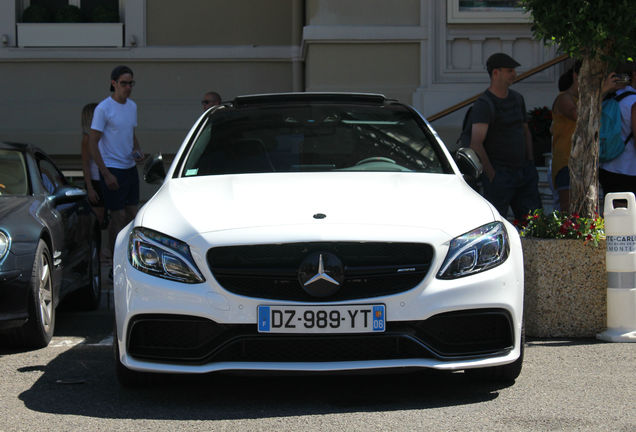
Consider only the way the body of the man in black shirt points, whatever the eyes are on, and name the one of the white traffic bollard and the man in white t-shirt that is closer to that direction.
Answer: the white traffic bollard

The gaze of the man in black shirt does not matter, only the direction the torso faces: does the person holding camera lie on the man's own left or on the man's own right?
on the man's own left

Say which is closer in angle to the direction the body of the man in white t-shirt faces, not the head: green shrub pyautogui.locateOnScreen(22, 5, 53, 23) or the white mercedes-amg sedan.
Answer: the white mercedes-amg sedan

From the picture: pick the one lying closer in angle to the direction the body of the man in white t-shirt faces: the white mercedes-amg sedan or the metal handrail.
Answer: the white mercedes-amg sedan

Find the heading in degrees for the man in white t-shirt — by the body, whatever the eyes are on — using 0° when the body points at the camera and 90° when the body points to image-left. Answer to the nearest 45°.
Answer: approximately 315°

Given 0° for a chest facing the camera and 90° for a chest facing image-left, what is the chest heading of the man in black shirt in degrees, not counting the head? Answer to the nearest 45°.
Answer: approximately 315°

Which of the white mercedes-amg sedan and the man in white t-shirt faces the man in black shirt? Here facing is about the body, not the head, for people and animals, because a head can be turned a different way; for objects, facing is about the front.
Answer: the man in white t-shirt
